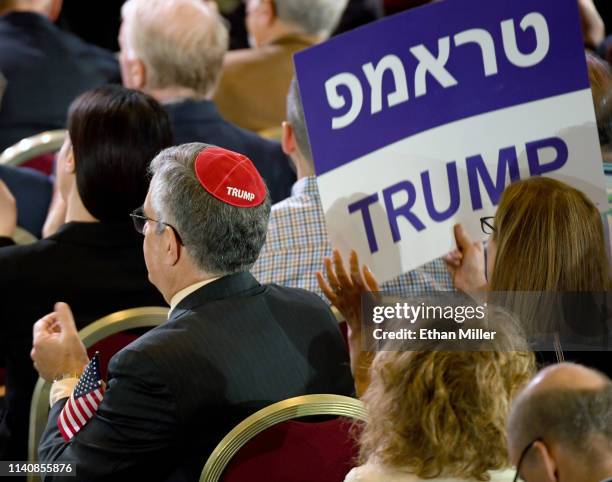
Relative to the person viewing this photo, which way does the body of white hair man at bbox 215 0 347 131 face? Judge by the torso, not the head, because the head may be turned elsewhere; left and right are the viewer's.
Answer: facing away from the viewer and to the left of the viewer

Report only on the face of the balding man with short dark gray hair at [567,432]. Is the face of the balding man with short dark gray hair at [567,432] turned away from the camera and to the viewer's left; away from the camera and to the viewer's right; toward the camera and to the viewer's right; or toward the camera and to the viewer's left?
away from the camera and to the viewer's left

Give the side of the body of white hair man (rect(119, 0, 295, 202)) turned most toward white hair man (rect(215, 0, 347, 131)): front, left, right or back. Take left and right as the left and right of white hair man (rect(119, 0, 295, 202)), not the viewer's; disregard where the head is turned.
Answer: right

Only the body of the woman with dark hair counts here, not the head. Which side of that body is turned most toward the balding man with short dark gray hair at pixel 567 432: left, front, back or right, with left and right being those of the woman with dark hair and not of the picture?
back

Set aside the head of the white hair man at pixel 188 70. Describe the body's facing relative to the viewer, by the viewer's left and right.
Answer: facing away from the viewer and to the left of the viewer

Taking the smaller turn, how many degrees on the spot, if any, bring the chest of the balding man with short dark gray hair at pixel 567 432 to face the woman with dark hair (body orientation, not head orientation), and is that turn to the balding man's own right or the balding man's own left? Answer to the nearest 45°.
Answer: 0° — they already face them

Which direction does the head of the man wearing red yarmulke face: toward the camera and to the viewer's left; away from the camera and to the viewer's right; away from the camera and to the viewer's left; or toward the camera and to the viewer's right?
away from the camera and to the viewer's left

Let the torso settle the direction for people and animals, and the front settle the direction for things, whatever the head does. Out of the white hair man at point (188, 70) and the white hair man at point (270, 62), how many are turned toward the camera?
0

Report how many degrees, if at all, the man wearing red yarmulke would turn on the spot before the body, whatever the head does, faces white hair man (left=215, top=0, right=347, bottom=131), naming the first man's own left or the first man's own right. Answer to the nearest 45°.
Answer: approximately 45° to the first man's own right

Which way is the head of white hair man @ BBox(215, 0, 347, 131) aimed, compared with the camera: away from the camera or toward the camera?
away from the camera

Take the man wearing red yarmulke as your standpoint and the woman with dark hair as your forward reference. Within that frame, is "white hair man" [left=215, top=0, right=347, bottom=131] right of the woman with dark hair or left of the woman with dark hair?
right

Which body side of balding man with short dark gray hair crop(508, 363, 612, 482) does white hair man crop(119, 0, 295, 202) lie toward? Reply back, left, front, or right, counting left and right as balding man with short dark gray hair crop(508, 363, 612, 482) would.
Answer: front

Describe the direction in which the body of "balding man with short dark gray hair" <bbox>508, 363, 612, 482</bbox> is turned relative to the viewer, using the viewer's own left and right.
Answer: facing away from the viewer and to the left of the viewer

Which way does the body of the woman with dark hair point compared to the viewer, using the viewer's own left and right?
facing away from the viewer and to the left of the viewer
